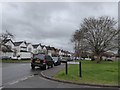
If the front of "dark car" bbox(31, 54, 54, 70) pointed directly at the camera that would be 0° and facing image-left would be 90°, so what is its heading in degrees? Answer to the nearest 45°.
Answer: approximately 225°
